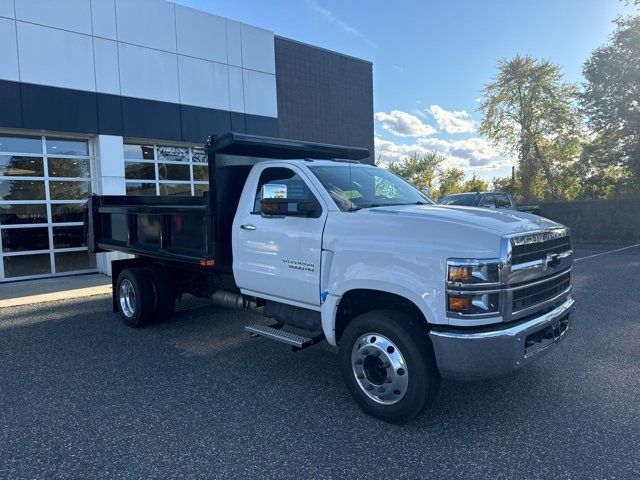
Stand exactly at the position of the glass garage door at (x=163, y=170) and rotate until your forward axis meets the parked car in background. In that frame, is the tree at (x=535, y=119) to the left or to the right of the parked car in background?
left

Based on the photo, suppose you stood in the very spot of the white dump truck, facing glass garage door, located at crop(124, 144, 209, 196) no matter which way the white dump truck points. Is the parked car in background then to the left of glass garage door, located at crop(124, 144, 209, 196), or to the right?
right

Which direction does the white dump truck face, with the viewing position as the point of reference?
facing the viewer and to the right of the viewer

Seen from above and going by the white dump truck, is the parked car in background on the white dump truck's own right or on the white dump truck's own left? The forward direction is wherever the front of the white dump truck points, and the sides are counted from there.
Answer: on the white dump truck's own left

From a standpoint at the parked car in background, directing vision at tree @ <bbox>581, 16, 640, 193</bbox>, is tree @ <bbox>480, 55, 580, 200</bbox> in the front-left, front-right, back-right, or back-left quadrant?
front-left

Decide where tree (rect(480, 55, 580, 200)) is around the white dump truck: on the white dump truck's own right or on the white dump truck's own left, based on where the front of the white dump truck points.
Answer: on the white dump truck's own left

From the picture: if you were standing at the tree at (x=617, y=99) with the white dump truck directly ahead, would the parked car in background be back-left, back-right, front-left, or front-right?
front-right

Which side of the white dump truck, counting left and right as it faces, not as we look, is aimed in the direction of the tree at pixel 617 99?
left

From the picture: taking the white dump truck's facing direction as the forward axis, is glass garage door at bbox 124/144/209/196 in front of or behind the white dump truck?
behind
